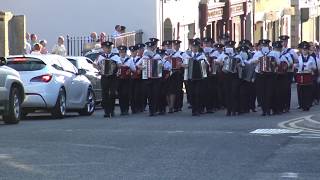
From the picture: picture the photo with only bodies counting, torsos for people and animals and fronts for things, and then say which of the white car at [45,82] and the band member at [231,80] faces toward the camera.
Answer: the band member

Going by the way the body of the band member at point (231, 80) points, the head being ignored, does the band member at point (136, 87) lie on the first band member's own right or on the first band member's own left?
on the first band member's own right

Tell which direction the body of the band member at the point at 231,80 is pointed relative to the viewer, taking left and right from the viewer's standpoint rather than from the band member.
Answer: facing the viewer

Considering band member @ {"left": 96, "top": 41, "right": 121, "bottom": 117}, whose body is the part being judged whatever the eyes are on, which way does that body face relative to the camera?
toward the camera

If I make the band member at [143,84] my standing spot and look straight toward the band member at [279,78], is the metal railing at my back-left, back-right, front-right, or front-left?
back-left

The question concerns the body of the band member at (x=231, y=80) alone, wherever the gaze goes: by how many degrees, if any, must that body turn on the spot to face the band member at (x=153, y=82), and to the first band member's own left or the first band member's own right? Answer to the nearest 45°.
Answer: approximately 90° to the first band member's own right

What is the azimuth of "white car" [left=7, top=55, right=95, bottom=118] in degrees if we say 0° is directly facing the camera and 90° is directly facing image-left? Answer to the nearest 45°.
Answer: approximately 225°

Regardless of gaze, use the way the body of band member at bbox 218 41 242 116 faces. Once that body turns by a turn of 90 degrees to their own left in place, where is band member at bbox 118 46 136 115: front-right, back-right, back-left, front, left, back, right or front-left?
back

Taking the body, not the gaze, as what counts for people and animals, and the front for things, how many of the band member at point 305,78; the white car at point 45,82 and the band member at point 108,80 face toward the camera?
2

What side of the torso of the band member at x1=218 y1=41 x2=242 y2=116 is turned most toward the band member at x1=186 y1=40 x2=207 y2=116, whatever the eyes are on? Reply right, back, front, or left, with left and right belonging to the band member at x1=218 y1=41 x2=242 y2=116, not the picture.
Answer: right

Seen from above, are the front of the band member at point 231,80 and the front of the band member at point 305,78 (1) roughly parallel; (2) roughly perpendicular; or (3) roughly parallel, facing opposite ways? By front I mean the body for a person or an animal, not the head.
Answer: roughly parallel
